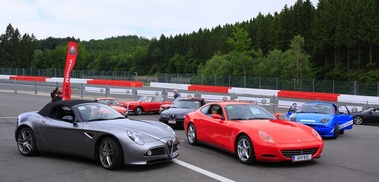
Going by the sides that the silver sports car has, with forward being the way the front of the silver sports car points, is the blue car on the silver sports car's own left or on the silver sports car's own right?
on the silver sports car's own left

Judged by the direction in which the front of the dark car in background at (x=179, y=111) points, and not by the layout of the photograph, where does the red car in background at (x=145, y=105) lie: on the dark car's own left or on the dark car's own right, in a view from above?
on the dark car's own right

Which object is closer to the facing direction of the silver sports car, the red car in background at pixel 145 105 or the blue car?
the blue car

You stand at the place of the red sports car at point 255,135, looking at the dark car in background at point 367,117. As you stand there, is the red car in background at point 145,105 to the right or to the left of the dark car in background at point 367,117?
left

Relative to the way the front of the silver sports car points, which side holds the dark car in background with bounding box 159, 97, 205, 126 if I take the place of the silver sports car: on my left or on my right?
on my left
